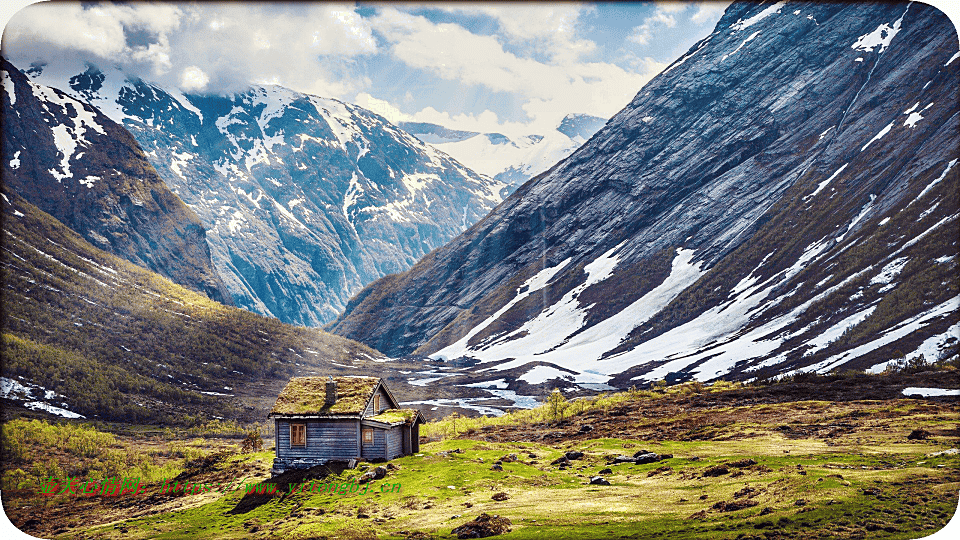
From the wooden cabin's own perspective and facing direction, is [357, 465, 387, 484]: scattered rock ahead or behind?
ahead
